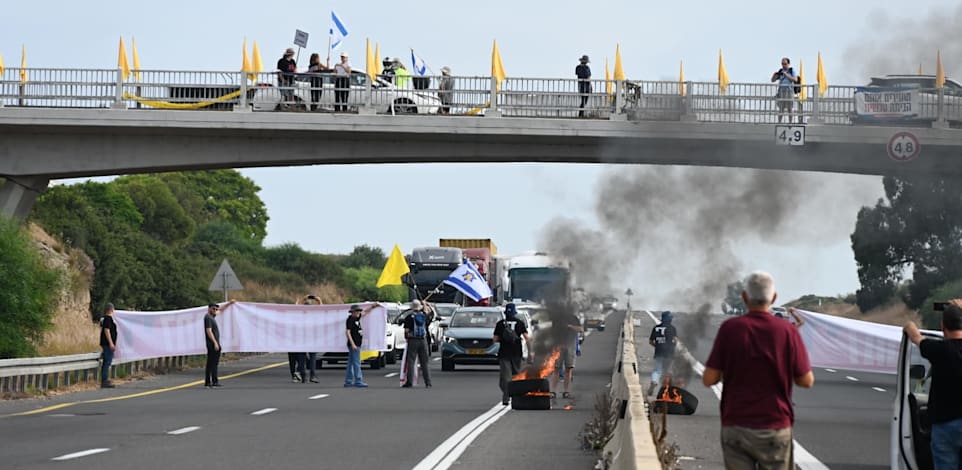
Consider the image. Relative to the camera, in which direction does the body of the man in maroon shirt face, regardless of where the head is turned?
away from the camera

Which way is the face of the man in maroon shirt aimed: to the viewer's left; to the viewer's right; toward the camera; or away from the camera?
away from the camera

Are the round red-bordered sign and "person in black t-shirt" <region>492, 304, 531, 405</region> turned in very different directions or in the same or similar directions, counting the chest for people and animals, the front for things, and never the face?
very different directions

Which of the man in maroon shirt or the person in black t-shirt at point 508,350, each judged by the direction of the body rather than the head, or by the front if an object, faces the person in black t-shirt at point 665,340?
the man in maroon shirt

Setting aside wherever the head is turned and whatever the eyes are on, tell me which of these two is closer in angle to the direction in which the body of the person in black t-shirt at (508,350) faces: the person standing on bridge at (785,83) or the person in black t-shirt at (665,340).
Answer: the person standing on bridge

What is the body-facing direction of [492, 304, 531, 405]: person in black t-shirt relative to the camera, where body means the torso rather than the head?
away from the camera

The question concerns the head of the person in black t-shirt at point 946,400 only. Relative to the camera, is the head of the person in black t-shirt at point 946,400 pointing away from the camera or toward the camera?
away from the camera
